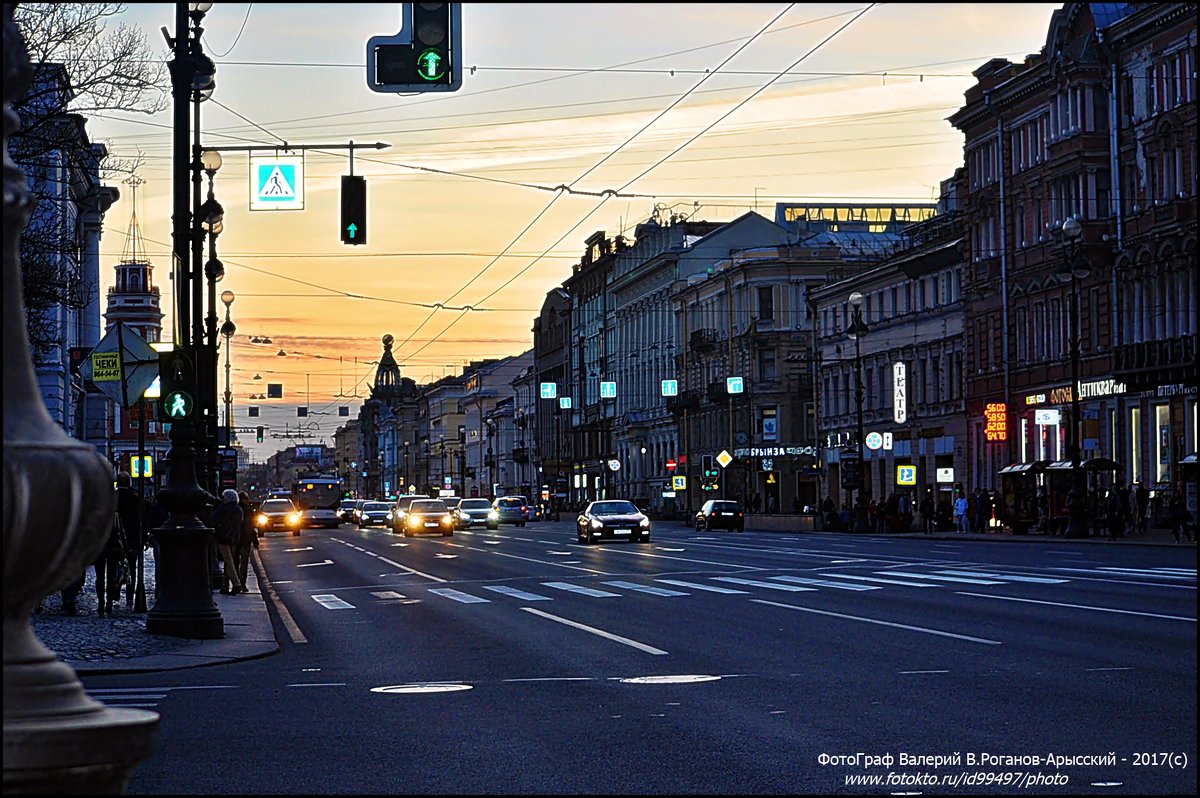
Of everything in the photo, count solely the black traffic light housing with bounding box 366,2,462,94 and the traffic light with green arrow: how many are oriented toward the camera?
2

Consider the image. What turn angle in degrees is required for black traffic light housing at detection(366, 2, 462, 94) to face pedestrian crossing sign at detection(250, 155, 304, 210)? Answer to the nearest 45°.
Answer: approximately 180°

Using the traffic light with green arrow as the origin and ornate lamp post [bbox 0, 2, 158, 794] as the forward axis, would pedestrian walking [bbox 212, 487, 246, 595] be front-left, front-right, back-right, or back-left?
back-right

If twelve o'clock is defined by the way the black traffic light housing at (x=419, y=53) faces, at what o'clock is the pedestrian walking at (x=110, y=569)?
The pedestrian walking is roughly at 5 o'clock from the black traffic light housing.

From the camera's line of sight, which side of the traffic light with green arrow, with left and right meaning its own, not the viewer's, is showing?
front

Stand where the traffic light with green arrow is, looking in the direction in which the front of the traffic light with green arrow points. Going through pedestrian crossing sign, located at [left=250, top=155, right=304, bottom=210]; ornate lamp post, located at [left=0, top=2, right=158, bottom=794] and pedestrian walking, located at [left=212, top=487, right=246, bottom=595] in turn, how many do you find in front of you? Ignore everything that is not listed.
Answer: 1

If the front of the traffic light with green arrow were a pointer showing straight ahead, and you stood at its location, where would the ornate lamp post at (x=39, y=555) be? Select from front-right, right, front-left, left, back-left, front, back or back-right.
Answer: front

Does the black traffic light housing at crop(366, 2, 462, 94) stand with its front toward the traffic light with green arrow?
no

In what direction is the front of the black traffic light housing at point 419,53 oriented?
toward the camera

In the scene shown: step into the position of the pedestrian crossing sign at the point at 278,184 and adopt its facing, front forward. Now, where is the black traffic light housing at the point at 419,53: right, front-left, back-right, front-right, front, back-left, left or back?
front

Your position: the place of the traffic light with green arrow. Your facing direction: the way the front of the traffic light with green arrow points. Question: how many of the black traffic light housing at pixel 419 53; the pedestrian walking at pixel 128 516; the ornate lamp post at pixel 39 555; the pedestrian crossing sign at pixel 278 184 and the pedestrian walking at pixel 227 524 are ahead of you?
2

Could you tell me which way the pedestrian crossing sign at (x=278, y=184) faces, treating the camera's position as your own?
facing the viewer

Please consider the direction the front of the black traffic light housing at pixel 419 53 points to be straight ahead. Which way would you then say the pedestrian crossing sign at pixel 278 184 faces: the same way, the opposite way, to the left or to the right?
the same way

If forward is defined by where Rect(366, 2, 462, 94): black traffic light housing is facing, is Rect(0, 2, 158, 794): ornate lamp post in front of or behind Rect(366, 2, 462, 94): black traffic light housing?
in front

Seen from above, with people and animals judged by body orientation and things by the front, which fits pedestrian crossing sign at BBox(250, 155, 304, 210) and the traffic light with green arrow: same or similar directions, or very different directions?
same or similar directions
